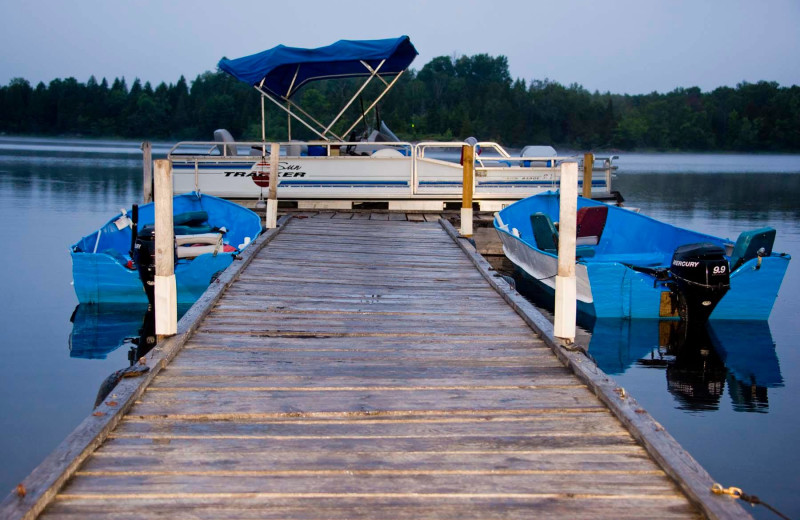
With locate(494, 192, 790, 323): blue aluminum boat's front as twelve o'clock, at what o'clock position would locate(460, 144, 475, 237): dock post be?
The dock post is roughly at 11 o'clock from the blue aluminum boat.

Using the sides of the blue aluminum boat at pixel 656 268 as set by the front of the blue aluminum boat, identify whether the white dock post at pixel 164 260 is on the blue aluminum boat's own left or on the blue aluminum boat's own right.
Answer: on the blue aluminum boat's own left

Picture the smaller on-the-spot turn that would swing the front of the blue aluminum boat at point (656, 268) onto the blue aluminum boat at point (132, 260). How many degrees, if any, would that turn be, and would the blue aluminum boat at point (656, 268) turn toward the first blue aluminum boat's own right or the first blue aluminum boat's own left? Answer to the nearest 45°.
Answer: approximately 45° to the first blue aluminum boat's own left

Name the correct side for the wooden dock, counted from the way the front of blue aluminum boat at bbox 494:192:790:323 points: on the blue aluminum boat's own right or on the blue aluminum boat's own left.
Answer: on the blue aluminum boat's own left

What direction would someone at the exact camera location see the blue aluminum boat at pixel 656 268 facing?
facing away from the viewer and to the left of the viewer

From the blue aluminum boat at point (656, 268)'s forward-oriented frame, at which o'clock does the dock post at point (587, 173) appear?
The dock post is roughly at 1 o'clock from the blue aluminum boat.

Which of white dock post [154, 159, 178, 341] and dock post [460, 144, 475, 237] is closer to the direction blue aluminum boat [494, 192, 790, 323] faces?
the dock post

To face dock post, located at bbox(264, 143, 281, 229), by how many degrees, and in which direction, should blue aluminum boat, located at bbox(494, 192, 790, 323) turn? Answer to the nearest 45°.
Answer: approximately 45° to its left

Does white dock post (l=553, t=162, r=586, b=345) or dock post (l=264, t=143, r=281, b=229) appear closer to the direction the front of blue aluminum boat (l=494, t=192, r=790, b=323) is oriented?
the dock post

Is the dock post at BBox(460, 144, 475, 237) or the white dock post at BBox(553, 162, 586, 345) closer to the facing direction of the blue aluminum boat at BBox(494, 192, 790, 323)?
the dock post
